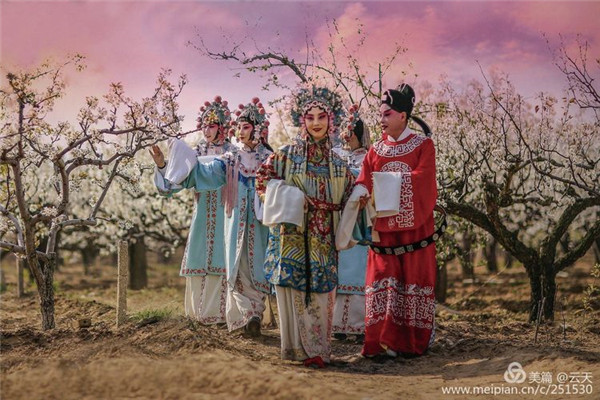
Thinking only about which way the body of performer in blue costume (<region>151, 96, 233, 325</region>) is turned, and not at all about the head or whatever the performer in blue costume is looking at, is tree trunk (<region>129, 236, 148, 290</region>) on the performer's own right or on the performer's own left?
on the performer's own right

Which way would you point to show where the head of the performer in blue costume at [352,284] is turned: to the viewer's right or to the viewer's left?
to the viewer's left

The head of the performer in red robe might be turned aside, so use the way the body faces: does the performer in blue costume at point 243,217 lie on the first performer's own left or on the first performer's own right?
on the first performer's own right

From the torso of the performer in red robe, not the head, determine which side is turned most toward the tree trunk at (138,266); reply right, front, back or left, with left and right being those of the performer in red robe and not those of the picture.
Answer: right

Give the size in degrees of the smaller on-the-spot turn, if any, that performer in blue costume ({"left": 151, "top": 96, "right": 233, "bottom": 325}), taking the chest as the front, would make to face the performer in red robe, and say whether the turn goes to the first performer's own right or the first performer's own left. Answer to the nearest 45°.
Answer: approximately 90° to the first performer's own left
